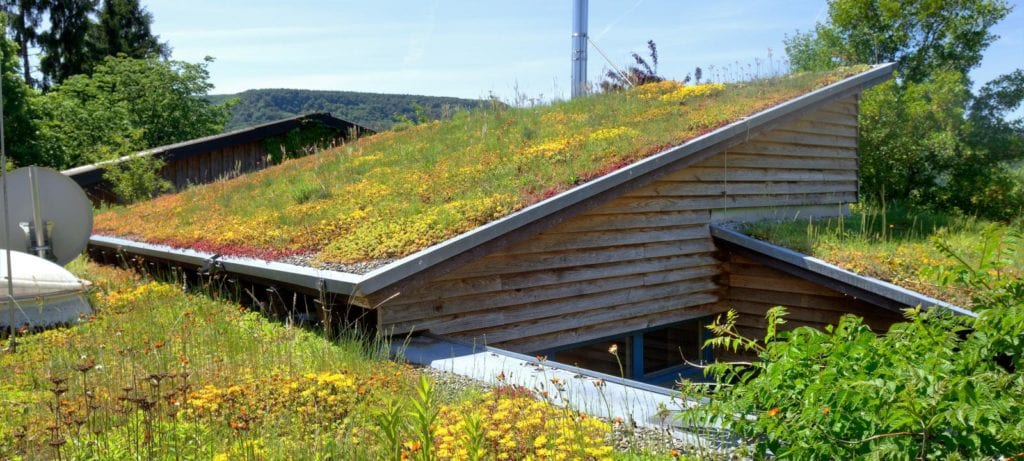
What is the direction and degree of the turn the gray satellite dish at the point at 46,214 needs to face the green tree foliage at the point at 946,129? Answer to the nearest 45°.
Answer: approximately 90° to its right

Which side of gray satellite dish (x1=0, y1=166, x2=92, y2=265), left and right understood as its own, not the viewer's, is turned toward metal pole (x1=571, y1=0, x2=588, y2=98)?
right

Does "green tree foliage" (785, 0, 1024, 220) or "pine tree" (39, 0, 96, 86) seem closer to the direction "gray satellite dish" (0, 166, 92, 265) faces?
the pine tree

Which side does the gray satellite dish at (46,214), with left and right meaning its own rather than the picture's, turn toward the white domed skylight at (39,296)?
back

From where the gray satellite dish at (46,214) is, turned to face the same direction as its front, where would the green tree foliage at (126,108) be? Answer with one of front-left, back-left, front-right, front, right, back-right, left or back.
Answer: front

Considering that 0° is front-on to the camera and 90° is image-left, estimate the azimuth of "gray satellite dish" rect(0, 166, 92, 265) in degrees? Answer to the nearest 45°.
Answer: approximately 180°

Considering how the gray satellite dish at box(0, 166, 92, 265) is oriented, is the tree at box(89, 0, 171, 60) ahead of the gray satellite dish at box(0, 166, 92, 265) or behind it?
ahead

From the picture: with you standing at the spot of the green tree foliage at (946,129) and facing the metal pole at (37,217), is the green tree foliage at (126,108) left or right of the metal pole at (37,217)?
right

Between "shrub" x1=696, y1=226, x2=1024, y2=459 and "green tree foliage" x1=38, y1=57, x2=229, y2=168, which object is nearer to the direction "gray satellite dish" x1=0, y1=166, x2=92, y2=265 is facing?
the green tree foliage

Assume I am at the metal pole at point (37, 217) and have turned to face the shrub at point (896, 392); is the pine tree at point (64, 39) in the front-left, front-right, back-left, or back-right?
back-left

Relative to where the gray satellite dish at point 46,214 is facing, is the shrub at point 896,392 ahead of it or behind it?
behind

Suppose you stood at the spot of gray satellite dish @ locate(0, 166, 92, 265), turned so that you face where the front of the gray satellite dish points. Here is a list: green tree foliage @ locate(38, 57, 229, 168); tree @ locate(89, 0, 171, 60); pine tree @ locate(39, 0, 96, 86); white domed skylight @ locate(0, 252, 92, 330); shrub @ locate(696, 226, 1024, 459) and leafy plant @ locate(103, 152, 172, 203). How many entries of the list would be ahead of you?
4

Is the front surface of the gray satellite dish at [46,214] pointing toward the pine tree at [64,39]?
yes

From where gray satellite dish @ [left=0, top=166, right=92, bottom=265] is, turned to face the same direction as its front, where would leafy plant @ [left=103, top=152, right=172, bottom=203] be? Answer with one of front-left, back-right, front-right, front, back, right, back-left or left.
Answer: front

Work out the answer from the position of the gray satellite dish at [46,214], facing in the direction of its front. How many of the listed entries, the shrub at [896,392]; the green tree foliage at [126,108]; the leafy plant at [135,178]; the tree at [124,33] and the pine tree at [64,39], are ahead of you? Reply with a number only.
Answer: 4
